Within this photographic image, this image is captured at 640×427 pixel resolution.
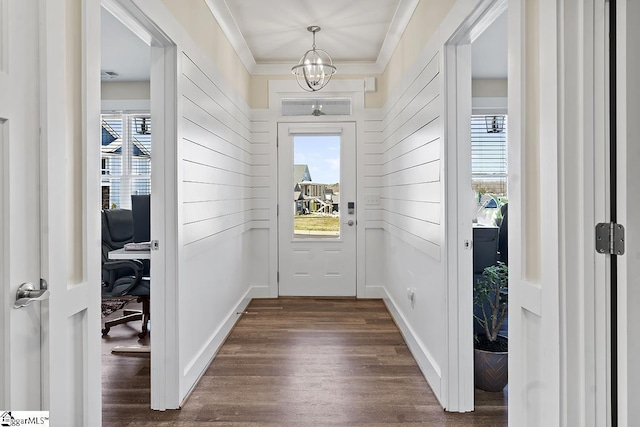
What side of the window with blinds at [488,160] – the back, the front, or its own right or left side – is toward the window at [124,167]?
right

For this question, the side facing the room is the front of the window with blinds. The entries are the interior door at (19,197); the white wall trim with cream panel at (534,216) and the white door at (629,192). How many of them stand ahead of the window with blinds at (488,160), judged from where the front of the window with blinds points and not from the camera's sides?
3

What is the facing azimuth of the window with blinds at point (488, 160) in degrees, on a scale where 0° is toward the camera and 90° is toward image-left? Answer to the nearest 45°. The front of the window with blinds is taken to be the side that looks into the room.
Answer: approximately 0°

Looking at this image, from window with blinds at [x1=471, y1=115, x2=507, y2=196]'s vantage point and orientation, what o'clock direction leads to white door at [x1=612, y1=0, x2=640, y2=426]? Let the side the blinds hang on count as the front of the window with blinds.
The white door is roughly at 12 o'clock from the window with blinds.

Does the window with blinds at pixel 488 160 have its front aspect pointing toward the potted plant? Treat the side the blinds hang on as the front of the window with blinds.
yes

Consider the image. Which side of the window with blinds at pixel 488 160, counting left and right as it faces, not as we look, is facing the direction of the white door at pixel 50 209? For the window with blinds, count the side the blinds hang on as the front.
front

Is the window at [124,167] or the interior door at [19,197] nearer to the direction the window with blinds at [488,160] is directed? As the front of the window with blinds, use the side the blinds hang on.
the interior door

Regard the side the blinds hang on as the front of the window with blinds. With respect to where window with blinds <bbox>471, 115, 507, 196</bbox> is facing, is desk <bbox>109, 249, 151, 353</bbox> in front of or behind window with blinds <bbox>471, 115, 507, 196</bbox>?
in front

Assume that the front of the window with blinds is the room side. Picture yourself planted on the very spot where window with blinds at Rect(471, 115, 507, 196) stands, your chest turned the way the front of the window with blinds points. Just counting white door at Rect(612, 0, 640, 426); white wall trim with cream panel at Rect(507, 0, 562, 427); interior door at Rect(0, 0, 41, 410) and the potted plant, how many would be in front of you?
4

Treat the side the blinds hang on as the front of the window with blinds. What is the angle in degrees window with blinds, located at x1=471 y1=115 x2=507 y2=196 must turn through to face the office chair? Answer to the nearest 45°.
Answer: approximately 45° to its right
